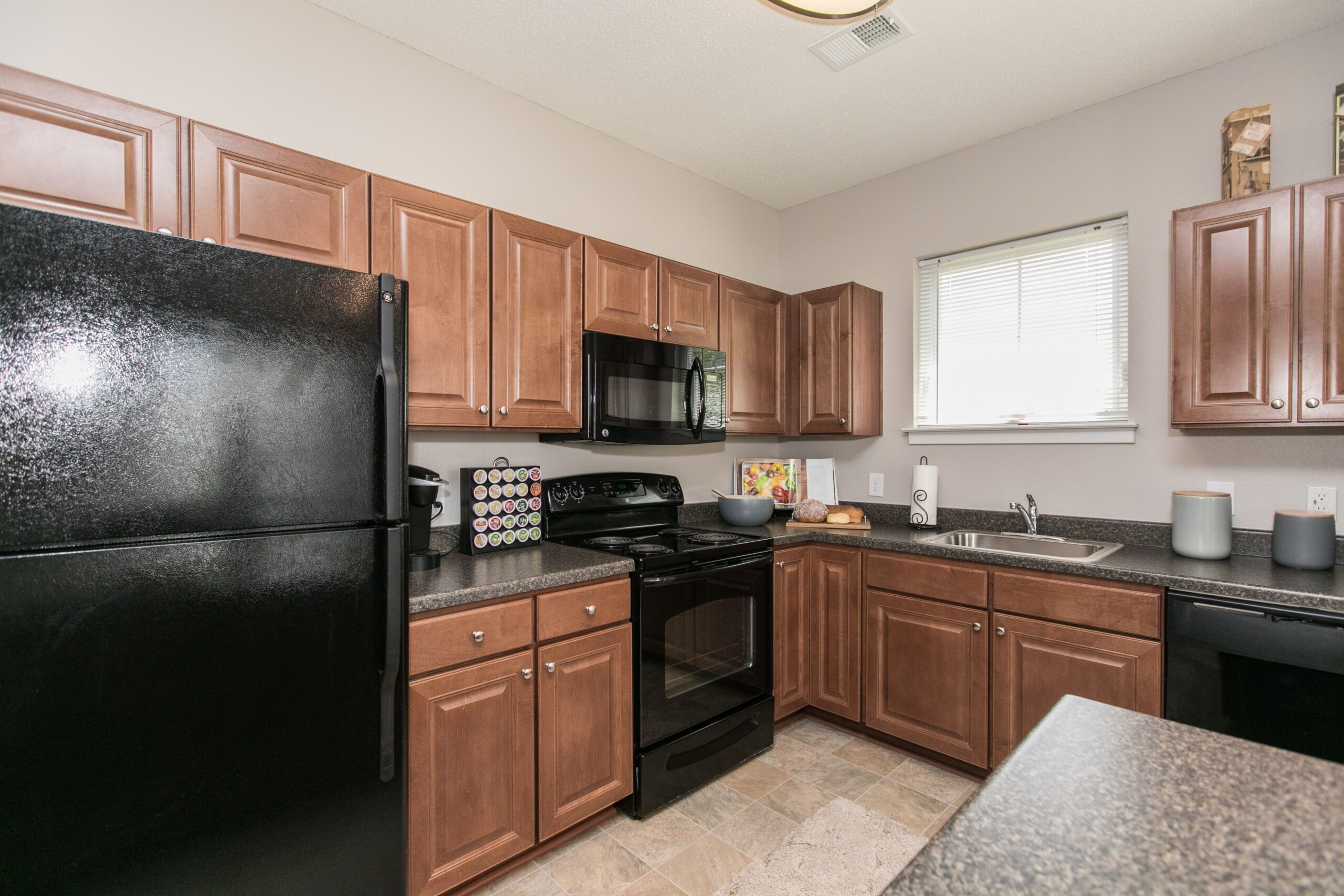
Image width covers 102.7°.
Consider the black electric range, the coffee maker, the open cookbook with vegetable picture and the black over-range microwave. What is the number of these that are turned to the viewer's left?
0

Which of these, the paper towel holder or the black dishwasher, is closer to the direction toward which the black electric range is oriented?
the black dishwasher

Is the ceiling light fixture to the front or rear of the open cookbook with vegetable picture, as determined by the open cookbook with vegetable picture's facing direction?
to the front

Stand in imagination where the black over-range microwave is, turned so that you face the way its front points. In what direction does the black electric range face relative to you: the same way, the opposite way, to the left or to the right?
the same way

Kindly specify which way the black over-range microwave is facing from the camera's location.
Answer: facing the viewer and to the right of the viewer

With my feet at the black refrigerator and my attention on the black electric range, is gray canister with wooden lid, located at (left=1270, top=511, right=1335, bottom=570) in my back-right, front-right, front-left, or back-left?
front-right

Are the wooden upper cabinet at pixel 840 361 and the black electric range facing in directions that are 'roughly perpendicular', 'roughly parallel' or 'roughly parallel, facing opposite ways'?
roughly perpendicular

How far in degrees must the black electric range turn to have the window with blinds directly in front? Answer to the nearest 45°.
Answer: approximately 45° to its left

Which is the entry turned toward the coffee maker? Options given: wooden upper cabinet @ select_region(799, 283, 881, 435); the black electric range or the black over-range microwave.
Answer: the wooden upper cabinet

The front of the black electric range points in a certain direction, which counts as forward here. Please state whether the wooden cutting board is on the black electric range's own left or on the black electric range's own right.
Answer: on the black electric range's own left

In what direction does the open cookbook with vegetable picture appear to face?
toward the camera

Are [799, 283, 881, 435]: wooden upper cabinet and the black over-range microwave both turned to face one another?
no

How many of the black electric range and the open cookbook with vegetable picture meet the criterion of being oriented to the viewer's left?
0

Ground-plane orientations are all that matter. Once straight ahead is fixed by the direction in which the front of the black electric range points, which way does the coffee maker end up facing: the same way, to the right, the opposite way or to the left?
the same way
